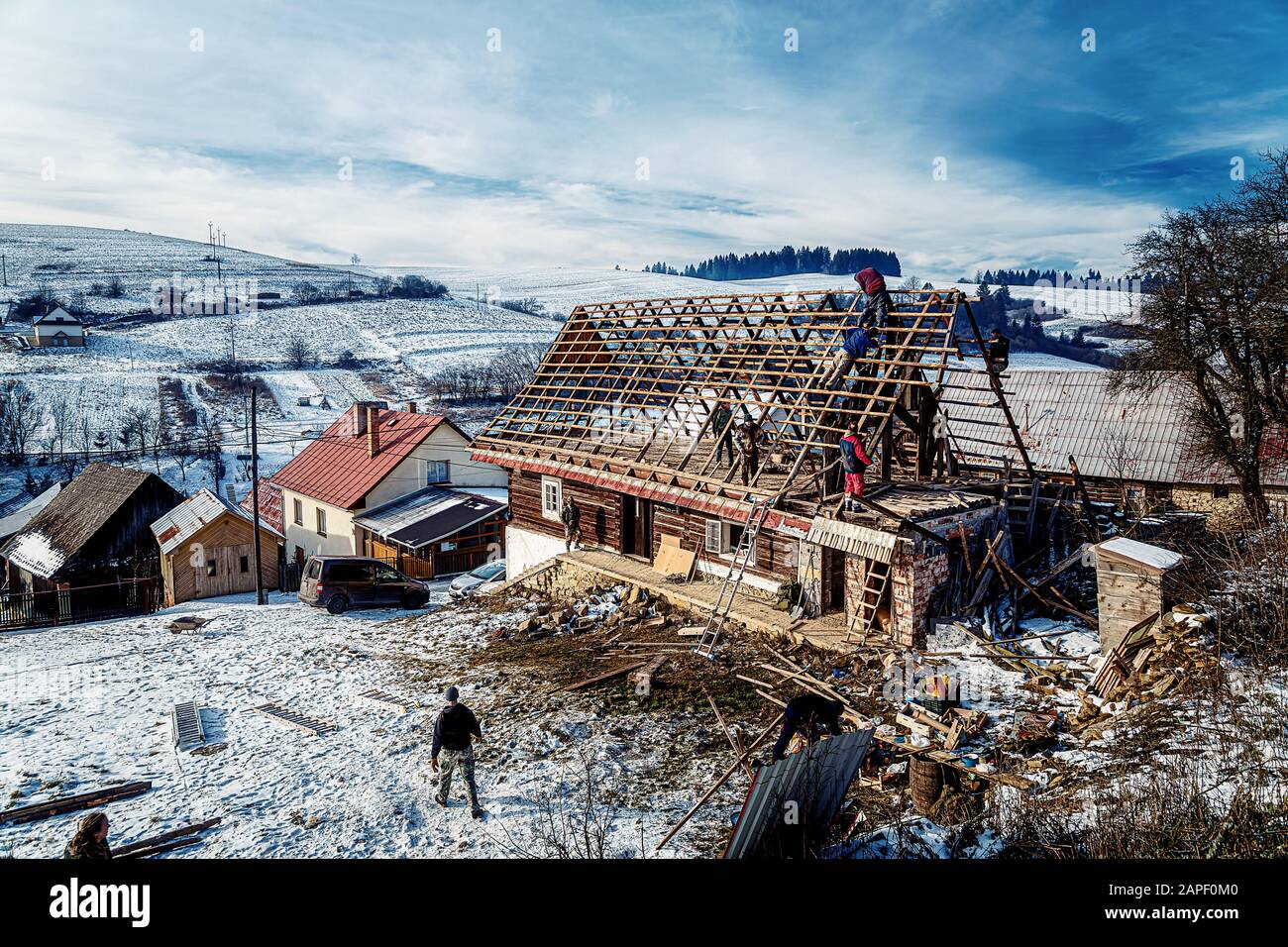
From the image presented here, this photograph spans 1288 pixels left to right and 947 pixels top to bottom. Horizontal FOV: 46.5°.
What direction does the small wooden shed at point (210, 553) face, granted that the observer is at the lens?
facing the viewer and to the right of the viewer

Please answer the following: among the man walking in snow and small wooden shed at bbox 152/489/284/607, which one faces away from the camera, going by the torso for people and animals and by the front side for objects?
the man walking in snow

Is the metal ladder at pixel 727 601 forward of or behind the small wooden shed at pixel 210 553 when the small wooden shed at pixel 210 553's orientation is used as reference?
forward

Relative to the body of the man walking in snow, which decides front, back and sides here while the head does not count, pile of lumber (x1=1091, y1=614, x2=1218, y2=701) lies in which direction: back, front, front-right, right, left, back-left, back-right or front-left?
right

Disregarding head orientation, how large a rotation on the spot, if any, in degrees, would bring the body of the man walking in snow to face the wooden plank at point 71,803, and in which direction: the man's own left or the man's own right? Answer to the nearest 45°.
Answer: approximately 45° to the man's own left

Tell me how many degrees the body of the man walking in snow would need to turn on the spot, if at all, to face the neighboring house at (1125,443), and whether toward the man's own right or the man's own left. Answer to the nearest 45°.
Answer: approximately 45° to the man's own right

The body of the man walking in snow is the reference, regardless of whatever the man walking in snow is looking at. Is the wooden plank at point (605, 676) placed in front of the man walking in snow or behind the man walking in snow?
in front

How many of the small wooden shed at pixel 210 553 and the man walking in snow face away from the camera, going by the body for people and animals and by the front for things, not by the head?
1

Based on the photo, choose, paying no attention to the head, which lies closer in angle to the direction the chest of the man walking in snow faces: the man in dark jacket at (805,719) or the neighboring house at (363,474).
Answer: the neighboring house

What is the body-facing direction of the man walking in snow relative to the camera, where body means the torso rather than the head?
away from the camera
